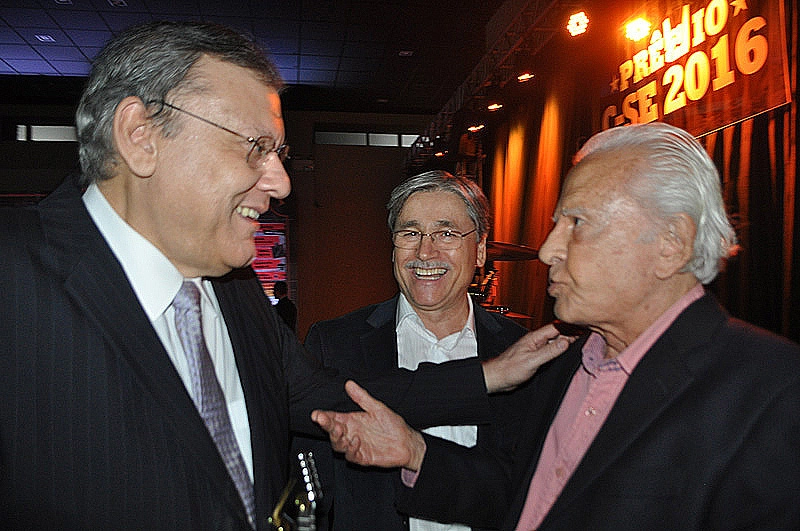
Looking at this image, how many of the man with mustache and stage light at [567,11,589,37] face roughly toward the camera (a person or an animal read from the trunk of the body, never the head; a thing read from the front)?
2

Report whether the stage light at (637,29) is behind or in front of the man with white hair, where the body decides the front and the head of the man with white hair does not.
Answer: behind

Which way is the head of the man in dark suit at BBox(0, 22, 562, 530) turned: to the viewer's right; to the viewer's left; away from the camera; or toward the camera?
to the viewer's right

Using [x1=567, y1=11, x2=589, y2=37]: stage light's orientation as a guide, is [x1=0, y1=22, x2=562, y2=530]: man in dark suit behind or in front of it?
in front

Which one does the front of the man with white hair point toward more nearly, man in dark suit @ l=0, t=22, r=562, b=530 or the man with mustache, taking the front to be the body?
the man in dark suit

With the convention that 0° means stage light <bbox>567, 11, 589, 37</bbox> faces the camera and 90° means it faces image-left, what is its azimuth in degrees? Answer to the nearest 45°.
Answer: approximately 0°

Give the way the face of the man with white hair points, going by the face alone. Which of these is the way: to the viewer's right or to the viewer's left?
to the viewer's left

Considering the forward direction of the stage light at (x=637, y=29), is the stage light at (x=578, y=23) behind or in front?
behind

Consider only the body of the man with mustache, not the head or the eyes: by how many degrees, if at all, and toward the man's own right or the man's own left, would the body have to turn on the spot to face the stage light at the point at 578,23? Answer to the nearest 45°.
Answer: approximately 135° to the man's own left

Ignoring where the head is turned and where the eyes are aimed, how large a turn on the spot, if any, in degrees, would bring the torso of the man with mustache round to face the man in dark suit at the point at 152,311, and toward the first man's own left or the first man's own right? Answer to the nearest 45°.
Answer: approximately 45° to the first man's own right

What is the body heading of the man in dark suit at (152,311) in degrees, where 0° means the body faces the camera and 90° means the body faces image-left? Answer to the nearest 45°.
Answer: approximately 315°

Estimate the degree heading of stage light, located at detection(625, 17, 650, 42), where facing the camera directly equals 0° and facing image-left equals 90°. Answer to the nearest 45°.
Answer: approximately 0°
